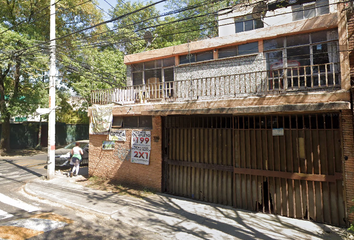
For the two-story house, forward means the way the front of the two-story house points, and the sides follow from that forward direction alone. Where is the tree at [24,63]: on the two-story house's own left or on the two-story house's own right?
on the two-story house's own right

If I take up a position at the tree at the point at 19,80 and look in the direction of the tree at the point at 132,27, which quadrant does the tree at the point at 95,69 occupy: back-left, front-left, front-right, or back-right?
front-right

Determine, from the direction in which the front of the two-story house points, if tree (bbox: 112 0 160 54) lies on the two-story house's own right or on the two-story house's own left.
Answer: on the two-story house's own right

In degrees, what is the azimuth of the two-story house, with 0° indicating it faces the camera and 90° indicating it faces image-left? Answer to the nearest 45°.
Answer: approximately 45°

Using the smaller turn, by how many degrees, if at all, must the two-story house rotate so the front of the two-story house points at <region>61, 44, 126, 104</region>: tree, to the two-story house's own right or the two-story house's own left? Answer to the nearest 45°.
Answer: approximately 90° to the two-story house's own right

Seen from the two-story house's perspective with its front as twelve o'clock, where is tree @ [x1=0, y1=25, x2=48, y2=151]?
The tree is roughly at 2 o'clock from the two-story house.
